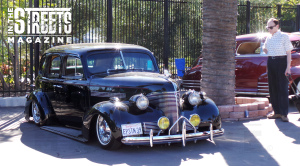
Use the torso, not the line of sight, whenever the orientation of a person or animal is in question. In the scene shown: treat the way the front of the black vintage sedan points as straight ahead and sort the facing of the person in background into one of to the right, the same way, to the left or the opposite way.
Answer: to the right

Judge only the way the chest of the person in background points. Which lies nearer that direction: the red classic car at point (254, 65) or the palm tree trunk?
the palm tree trunk

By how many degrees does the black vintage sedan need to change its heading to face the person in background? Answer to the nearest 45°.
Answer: approximately 90° to its left

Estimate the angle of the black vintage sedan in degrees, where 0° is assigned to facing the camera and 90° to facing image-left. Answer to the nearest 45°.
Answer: approximately 315°

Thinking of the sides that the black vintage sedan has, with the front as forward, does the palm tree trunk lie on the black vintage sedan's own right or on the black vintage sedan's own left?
on the black vintage sedan's own left

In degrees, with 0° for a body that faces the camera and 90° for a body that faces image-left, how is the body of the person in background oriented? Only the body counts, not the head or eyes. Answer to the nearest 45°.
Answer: approximately 45°

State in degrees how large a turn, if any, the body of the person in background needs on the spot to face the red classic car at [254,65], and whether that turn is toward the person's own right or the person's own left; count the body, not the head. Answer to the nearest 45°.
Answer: approximately 135° to the person's own right

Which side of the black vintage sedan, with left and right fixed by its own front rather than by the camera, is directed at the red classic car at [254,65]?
left
